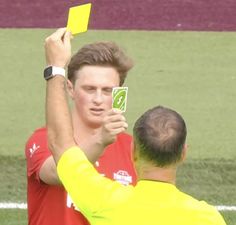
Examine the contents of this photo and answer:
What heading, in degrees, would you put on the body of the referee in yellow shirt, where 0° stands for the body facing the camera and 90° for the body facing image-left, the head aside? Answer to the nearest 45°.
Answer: approximately 180°

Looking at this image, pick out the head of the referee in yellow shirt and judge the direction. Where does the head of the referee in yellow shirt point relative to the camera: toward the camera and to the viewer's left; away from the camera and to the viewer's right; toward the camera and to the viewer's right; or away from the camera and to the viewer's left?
away from the camera and to the viewer's left
